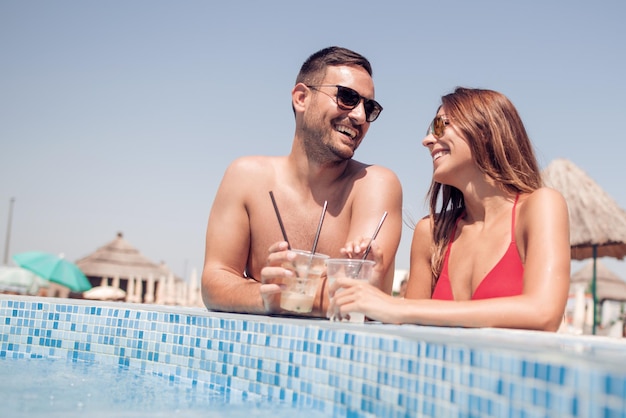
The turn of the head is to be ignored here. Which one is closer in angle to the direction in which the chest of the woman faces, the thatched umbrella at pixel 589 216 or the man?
the man

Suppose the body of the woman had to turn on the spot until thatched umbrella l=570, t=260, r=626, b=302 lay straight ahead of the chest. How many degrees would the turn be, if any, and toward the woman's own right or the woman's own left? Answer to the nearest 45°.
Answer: approximately 135° to the woman's own right

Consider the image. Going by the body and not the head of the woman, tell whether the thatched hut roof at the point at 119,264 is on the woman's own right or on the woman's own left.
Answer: on the woman's own right

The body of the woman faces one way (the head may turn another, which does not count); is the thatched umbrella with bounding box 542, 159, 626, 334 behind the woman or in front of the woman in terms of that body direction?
behind

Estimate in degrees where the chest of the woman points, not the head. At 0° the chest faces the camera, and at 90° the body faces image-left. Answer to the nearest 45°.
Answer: approximately 45°

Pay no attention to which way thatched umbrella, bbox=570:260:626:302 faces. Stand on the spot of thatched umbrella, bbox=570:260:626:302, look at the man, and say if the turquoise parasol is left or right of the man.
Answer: right

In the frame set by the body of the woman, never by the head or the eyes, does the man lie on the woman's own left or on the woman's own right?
on the woman's own right

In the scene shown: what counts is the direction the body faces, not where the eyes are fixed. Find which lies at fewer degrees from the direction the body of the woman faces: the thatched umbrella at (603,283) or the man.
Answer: the man

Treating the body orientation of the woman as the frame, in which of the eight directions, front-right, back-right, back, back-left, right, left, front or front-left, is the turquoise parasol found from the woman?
right

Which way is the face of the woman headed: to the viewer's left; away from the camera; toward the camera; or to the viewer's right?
to the viewer's left
